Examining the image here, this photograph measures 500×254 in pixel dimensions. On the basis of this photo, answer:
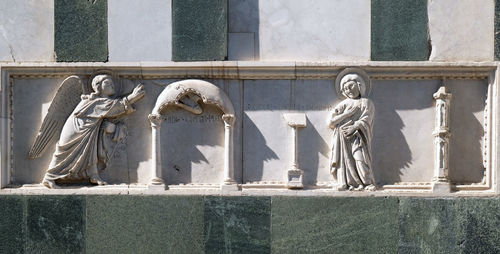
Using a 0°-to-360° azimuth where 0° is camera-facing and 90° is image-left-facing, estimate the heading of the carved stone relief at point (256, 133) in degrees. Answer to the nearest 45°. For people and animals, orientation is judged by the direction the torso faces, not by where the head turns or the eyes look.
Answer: approximately 0°

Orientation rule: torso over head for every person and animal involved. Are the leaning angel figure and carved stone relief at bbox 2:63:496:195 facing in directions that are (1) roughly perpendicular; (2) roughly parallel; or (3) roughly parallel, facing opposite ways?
roughly perpendicular

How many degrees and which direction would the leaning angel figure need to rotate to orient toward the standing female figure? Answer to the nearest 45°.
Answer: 0° — it already faces it

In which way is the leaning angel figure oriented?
to the viewer's right
